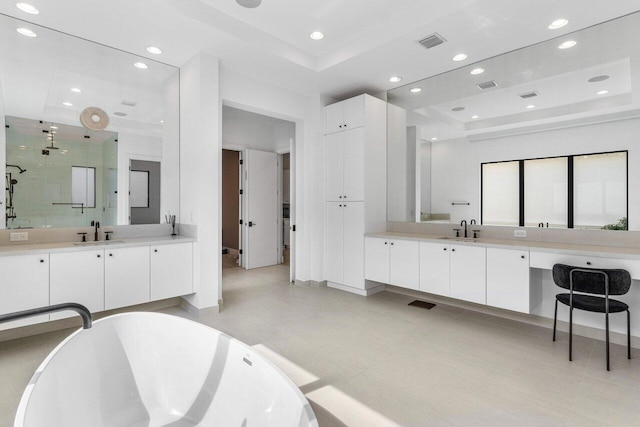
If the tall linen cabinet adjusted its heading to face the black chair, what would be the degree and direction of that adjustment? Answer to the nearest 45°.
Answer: approximately 90° to its left

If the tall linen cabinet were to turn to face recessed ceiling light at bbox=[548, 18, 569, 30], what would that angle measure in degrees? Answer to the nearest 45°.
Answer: approximately 90° to its left

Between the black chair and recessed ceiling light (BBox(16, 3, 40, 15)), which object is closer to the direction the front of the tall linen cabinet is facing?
the recessed ceiling light

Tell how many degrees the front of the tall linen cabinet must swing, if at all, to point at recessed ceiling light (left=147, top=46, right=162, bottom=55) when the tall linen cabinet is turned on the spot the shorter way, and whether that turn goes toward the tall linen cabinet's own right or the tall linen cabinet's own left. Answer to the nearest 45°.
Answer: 0° — it already faces it

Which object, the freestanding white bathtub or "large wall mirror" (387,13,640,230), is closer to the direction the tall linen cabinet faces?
the freestanding white bathtub

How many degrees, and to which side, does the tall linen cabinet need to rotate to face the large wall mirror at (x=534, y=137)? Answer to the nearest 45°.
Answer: approximately 90° to its left

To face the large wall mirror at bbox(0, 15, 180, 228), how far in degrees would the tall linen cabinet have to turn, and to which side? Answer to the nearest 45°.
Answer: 0° — it already faces it

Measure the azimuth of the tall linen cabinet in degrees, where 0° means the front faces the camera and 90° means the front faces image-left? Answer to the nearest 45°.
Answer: approximately 45°

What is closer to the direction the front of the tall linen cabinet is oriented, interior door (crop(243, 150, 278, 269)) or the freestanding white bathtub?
the freestanding white bathtub

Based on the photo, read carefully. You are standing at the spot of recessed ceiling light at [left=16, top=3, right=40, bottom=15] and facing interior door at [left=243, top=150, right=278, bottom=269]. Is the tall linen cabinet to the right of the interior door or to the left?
right
